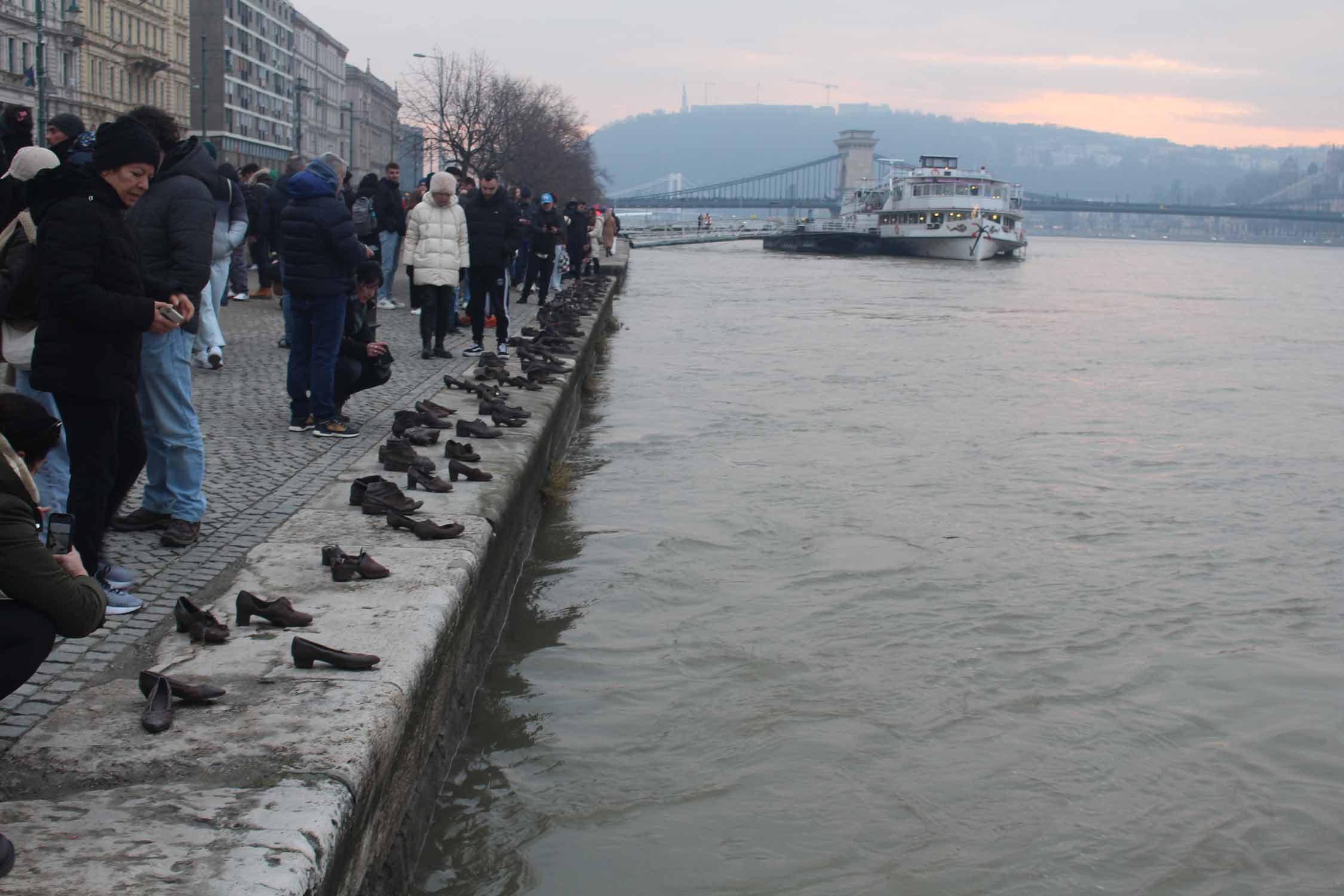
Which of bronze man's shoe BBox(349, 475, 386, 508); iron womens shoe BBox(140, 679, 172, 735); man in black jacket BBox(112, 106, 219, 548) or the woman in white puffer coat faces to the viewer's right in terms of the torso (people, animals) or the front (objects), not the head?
bronze man's shoe BBox(349, 475, 386, 508)

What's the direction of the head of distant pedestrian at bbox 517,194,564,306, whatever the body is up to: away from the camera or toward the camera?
toward the camera

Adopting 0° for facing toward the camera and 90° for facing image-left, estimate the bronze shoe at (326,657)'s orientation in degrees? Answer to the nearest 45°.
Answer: approximately 270°

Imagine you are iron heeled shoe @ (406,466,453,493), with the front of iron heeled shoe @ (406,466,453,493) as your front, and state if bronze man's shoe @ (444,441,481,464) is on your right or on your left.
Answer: on your left

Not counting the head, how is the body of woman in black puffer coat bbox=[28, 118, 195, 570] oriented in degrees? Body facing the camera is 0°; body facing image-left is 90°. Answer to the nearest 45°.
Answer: approximately 270°

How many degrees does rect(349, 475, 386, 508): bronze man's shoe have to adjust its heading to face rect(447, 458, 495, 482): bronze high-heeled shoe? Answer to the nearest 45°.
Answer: approximately 45° to its left

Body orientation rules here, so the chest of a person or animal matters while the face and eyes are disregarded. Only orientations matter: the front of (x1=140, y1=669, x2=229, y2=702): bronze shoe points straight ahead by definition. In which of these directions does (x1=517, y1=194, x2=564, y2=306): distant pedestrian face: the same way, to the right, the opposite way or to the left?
to the right

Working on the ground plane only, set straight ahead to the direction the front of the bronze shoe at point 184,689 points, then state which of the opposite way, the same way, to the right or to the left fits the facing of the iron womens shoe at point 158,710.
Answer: to the right

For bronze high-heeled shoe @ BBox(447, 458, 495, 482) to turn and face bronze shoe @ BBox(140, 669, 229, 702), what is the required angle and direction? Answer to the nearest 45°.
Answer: approximately 90° to its right

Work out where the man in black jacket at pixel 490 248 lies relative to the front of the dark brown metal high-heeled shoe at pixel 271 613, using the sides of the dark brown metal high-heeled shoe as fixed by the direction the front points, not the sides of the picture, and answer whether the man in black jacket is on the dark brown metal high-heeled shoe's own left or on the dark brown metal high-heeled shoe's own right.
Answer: on the dark brown metal high-heeled shoe's own left

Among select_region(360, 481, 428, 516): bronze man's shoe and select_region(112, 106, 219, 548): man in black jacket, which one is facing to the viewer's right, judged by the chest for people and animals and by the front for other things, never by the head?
the bronze man's shoe

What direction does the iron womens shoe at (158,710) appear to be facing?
toward the camera

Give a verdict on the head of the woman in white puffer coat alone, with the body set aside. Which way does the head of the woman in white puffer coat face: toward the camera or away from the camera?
toward the camera

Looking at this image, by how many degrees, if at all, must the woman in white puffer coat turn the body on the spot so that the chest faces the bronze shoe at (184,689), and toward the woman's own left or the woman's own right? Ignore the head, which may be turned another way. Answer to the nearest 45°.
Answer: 0° — they already face it

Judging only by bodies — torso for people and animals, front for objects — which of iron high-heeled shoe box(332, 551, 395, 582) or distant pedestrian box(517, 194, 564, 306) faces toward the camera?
the distant pedestrian

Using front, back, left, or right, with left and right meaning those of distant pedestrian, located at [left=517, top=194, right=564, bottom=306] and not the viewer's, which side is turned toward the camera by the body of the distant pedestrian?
front
